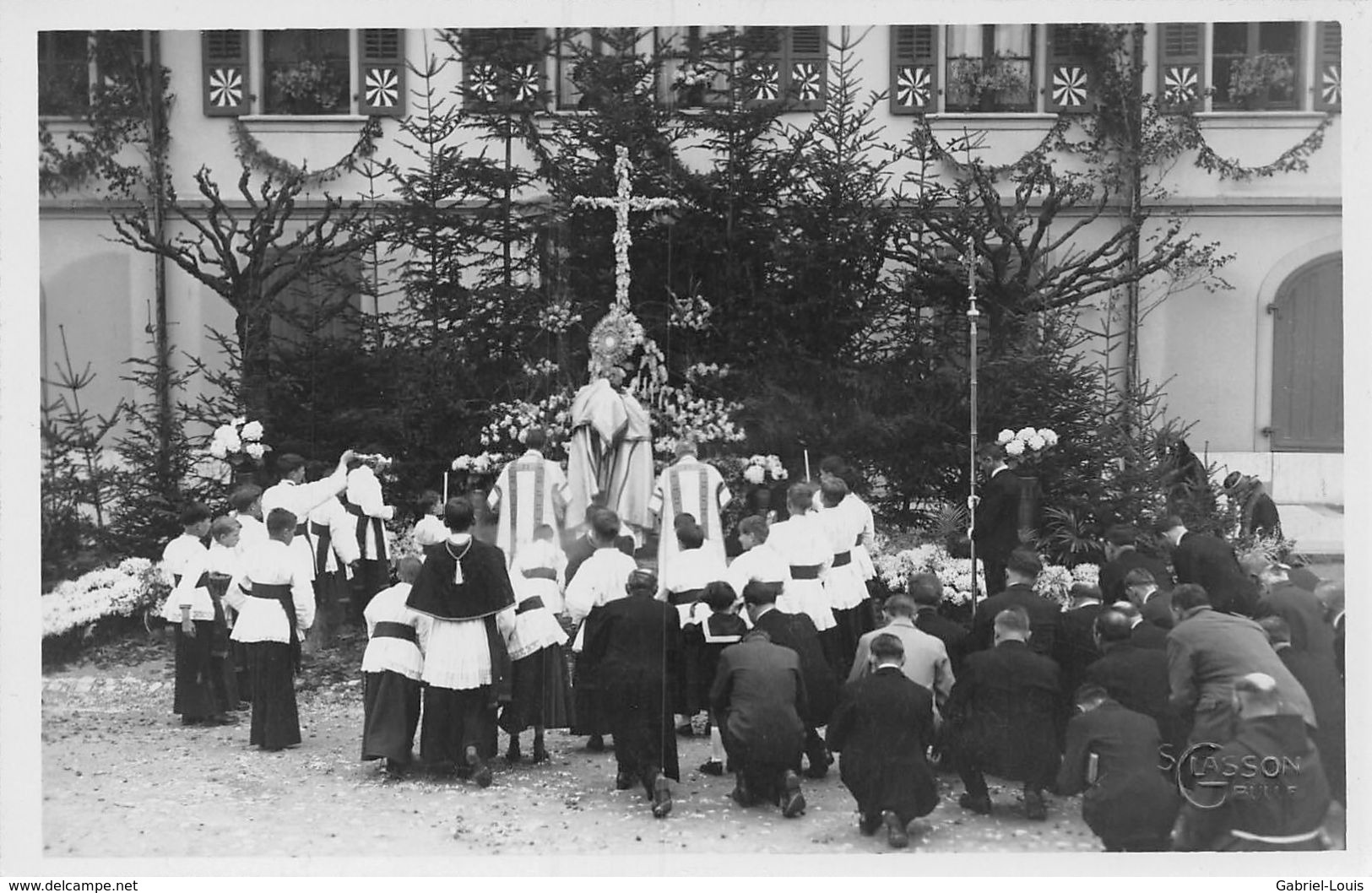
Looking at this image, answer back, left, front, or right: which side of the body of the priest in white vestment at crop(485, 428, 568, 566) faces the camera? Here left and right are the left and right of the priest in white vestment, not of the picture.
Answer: back

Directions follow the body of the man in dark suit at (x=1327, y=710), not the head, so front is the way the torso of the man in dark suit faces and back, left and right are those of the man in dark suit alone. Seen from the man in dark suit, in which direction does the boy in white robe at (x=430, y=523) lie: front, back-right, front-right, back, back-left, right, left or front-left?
front-left

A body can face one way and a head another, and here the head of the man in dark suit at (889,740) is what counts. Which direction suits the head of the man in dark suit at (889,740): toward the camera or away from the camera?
away from the camera

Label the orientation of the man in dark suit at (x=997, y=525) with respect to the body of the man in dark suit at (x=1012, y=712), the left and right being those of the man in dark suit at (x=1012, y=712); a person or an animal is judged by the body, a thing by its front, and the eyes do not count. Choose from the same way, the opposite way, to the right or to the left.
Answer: to the left

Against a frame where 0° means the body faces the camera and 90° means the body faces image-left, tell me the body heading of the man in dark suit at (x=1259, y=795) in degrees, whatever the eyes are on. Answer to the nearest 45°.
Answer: approximately 135°

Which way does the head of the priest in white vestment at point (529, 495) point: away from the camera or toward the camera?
away from the camera

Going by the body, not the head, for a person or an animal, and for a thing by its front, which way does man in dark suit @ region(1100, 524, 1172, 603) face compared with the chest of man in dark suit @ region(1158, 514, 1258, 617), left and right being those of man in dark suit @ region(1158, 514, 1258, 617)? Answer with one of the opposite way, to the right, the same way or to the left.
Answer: the same way

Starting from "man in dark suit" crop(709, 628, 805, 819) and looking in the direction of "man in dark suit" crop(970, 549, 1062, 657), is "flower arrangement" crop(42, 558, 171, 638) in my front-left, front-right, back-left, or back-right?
back-left

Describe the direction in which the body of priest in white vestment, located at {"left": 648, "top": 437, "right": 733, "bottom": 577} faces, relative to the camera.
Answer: away from the camera

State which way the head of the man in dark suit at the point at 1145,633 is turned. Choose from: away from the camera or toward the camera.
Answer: away from the camera

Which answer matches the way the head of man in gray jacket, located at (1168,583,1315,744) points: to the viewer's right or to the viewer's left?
to the viewer's left

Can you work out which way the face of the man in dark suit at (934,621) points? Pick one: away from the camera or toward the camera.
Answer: away from the camera

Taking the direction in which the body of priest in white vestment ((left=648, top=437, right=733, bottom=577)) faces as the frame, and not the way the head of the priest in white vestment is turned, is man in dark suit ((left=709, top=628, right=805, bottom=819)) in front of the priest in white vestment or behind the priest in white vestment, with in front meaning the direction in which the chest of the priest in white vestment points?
behind

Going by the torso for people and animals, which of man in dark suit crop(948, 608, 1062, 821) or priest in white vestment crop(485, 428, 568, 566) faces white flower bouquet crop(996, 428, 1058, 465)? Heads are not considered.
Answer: the man in dark suit

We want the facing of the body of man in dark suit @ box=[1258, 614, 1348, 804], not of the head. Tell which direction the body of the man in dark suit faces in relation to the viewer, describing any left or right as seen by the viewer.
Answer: facing away from the viewer and to the left of the viewer

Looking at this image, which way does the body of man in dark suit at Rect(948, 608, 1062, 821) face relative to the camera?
away from the camera

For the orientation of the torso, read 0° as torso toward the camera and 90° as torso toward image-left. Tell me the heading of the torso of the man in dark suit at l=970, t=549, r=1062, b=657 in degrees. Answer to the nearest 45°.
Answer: approximately 180°

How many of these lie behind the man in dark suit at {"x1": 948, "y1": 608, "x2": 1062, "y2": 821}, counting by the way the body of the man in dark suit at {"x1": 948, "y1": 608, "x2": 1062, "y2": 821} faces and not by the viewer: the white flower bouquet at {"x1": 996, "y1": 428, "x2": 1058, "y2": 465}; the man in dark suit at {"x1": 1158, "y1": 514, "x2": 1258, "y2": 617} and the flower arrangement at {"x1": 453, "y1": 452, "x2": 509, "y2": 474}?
0

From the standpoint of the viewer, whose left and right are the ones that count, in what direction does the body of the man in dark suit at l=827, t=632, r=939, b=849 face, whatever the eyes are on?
facing away from the viewer

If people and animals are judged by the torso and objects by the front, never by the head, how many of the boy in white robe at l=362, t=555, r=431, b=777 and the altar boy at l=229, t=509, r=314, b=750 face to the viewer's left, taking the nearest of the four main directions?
0

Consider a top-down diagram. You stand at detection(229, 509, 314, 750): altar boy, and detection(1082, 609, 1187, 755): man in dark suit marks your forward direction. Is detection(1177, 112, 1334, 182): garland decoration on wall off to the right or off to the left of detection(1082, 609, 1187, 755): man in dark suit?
left

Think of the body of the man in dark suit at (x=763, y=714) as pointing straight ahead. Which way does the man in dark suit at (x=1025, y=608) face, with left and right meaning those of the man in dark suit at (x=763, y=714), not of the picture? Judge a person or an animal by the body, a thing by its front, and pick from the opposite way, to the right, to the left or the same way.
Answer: the same way
